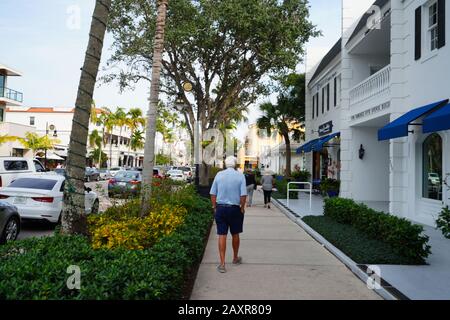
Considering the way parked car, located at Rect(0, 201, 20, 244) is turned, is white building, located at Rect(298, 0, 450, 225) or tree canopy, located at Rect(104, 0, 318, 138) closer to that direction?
the tree canopy

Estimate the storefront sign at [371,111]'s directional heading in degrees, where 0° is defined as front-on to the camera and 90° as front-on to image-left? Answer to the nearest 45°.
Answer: approximately 45°

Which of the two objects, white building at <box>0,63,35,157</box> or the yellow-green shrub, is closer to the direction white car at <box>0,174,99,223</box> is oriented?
the white building

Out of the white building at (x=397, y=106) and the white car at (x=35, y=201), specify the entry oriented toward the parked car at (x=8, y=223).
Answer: the white building

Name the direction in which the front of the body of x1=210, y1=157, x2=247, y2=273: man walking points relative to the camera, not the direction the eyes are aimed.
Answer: away from the camera

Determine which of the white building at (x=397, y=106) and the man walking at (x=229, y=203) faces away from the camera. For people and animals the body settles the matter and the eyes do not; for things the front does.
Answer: the man walking

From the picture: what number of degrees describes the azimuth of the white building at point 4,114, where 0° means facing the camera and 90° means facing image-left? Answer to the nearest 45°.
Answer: approximately 315°

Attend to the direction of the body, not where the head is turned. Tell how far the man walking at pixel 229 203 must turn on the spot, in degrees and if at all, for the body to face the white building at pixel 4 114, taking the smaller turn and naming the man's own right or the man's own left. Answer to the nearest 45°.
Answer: approximately 45° to the man's own left
